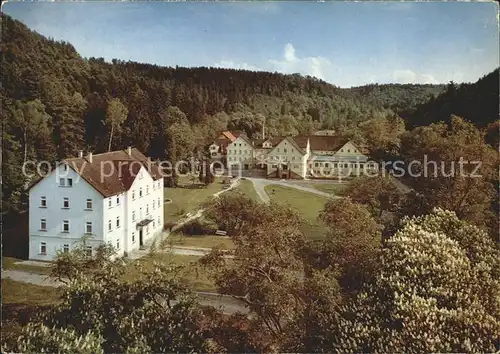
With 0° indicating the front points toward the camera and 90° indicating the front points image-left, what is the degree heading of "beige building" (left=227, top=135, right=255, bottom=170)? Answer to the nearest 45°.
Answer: approximately 0°

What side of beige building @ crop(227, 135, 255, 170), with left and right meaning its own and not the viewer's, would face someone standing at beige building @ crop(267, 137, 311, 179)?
left

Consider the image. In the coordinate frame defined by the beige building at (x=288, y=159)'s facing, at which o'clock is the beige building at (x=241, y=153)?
the beige building at (x=241, y=153) is roughly at 3 o'clock from the beige building at (x=288, y=159).

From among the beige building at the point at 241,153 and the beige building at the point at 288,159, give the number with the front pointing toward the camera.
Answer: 2
